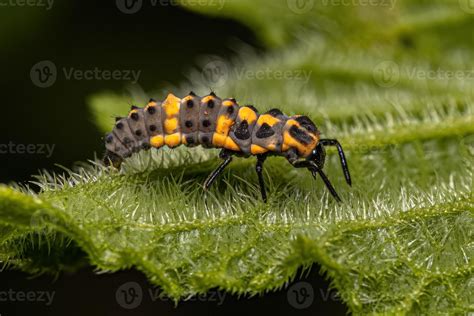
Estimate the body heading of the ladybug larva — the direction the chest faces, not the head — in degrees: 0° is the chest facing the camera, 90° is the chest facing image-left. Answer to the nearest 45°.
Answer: approximately 270°
